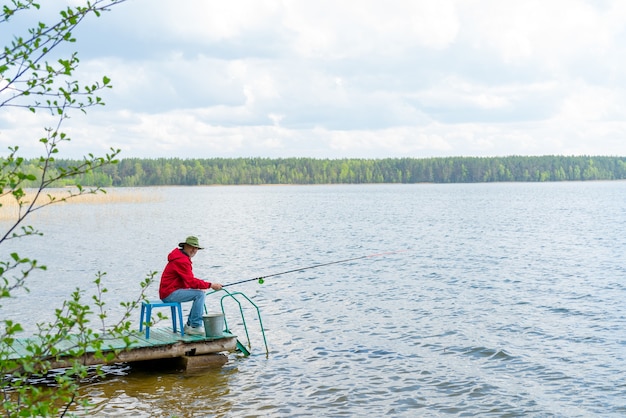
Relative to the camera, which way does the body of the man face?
to the viewer's right
